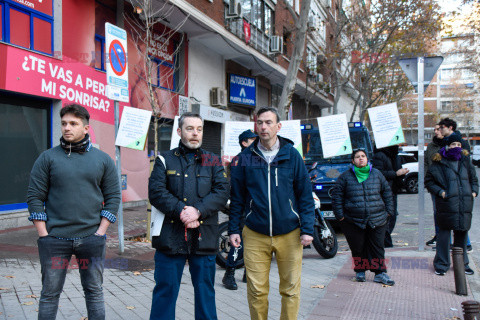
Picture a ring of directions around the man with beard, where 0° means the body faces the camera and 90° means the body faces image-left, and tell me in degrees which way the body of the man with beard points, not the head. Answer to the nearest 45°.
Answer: approximately 0°

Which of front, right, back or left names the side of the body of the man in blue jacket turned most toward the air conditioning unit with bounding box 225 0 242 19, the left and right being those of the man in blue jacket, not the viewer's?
back

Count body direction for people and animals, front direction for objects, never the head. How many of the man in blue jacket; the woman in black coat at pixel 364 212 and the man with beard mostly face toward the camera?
3

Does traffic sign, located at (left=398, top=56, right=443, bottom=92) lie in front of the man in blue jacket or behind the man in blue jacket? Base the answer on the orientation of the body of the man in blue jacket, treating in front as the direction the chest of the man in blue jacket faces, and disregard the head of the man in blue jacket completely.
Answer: behind

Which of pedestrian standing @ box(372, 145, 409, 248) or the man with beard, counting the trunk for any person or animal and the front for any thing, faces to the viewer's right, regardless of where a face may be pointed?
the pedestrian standing

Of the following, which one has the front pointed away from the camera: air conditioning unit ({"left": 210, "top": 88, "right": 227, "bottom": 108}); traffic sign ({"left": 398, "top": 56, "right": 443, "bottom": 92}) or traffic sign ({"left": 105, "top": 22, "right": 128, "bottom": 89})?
traffic sign ({"left": 398, "top": 56, "right": 443, "bottom": 92})

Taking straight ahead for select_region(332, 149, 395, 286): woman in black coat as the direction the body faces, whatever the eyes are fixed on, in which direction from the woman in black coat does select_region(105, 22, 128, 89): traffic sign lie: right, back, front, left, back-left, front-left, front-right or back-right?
right

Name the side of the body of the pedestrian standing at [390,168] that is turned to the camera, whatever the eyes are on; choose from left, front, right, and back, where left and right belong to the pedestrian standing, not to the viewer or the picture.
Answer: right

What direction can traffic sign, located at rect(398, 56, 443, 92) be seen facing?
away from the camera

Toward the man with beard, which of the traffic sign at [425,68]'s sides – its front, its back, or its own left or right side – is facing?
back

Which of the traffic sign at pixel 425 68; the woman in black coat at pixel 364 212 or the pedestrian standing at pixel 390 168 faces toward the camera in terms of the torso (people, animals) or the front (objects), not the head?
the woman in black coat

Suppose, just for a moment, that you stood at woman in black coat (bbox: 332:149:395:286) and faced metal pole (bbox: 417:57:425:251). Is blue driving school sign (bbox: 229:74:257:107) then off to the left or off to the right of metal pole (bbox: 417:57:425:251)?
left
